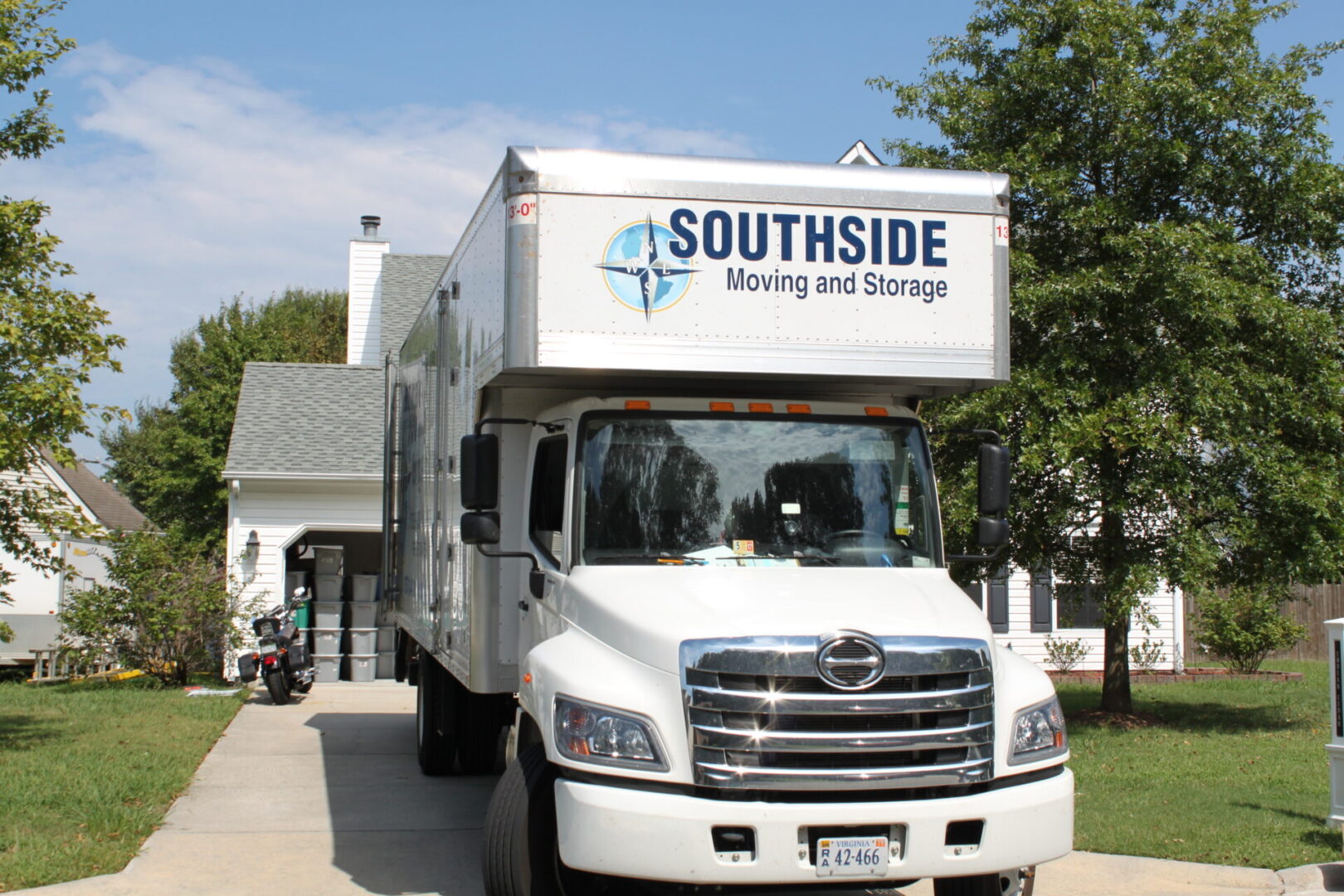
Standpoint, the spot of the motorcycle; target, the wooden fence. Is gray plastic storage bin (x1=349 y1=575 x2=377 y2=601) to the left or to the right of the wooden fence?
left

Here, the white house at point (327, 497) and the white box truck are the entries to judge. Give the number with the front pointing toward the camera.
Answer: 2

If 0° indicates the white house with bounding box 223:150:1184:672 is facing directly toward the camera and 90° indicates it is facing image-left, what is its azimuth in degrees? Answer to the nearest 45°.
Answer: approximately 0°

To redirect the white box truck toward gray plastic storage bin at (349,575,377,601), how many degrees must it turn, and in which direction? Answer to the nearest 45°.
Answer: approximately 180°

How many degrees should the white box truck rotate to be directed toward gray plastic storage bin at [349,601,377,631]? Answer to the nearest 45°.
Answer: approximately 180°

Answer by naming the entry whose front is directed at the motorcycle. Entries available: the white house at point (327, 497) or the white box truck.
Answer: the white house
